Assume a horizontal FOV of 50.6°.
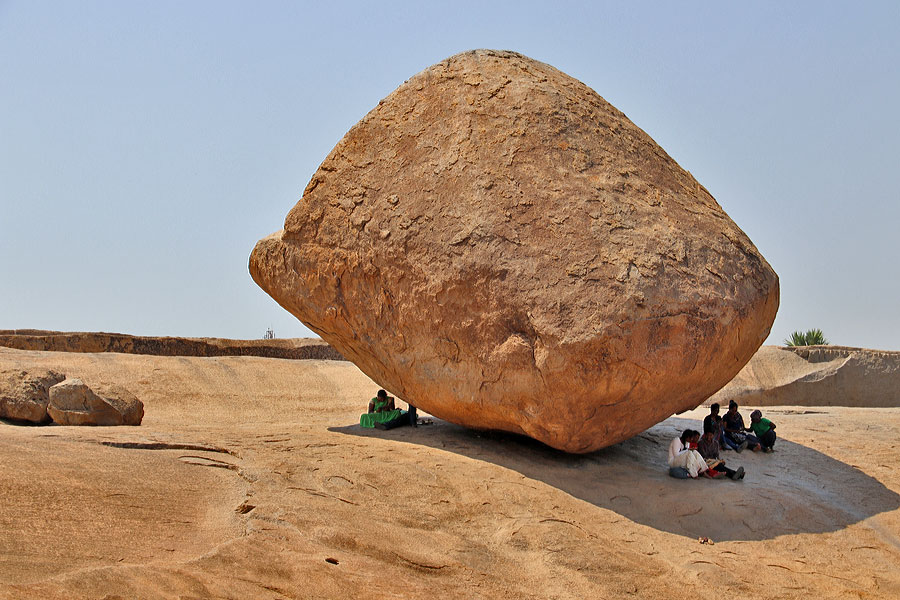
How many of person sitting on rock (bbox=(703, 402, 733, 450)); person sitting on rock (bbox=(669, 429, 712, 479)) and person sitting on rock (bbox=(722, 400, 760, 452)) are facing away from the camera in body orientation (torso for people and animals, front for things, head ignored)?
0

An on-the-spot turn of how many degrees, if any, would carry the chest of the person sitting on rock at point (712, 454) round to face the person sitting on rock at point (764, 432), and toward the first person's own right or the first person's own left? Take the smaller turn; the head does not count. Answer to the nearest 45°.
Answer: approximately 90° to the first person's own left

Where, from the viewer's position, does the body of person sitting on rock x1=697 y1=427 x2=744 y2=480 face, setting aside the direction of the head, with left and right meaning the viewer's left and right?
facing the viewer and to the right of the viewer

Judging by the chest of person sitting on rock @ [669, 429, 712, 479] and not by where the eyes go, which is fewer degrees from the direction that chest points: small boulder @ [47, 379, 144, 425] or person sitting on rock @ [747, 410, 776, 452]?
the person sitting on rock

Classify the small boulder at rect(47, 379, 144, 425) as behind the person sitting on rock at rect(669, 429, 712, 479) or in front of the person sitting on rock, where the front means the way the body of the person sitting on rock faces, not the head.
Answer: behind

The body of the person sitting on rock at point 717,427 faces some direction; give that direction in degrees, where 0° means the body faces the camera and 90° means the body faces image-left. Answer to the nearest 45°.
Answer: approximately 315°

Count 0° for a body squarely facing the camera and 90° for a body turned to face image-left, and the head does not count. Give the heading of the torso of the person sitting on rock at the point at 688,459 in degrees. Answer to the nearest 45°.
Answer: approximately 270°

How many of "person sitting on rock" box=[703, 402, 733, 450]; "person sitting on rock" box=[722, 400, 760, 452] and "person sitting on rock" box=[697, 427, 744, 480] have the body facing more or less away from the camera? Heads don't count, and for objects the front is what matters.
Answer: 0

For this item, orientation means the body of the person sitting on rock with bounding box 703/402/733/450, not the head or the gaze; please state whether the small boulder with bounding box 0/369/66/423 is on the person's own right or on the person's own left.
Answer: on the person's own right

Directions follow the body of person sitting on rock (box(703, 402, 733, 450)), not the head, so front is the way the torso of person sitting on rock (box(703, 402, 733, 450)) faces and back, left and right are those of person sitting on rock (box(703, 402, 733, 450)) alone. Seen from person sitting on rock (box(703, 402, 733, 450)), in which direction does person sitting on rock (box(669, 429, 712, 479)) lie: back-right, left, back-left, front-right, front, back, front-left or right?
front-right
